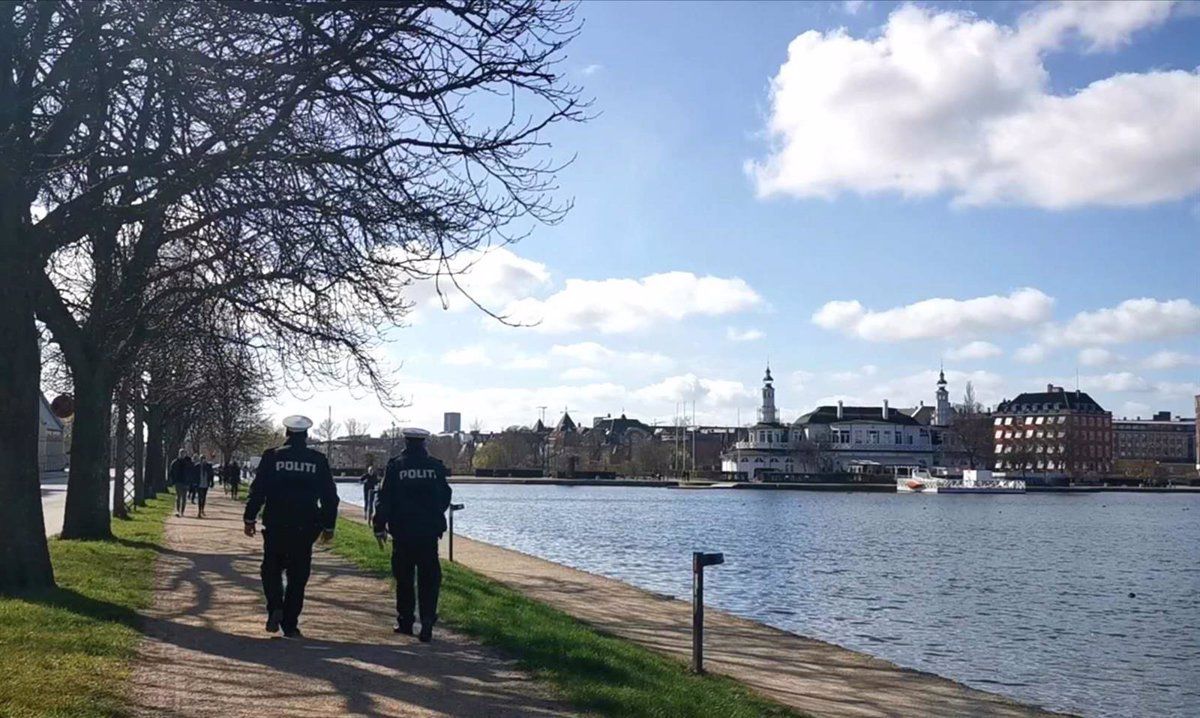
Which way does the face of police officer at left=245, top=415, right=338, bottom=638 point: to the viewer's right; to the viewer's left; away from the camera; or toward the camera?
away from the camera

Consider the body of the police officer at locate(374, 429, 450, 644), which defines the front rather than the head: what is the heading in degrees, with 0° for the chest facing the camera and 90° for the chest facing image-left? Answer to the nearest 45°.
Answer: approximately 180°

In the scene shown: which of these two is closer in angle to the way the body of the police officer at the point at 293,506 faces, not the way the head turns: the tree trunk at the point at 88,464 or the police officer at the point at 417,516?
the tree trunk

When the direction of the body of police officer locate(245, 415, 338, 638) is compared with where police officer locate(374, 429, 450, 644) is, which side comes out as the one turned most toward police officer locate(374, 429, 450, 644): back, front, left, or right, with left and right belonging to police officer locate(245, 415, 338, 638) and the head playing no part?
right

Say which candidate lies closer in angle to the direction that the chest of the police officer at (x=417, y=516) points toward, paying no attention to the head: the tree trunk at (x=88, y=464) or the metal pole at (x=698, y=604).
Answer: the tree trunk

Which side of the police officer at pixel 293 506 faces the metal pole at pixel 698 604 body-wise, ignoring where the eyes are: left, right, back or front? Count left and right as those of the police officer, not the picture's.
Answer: right

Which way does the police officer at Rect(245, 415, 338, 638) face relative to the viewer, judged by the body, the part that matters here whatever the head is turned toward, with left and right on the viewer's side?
facing away from the viewer

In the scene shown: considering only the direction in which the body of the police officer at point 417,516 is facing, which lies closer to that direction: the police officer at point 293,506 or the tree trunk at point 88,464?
the tree trunk

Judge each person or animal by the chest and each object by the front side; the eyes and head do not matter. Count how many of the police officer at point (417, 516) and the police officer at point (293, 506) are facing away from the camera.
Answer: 2

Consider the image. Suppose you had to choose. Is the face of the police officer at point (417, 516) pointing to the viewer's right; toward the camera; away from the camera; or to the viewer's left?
away from the camera

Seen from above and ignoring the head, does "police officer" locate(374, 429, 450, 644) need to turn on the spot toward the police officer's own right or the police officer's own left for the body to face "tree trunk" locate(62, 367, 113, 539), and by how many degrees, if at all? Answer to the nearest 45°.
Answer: approximately 45° to the police officer's own left
